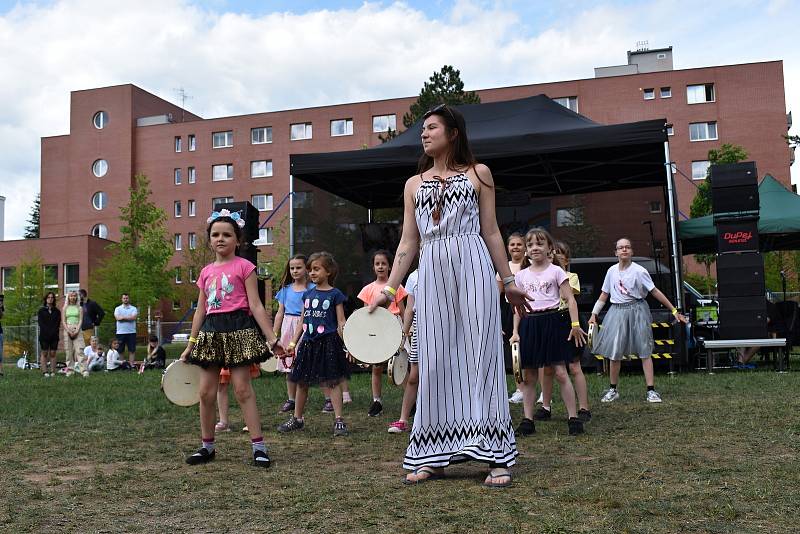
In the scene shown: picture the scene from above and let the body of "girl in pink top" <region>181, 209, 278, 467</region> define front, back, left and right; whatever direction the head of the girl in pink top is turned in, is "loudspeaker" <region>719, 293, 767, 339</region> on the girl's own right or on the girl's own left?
on the girl's own left

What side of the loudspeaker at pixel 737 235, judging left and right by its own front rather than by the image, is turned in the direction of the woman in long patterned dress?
front

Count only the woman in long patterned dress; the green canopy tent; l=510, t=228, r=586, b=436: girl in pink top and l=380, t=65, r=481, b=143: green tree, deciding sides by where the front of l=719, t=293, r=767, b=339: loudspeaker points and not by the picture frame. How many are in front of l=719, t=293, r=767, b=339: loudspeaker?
2

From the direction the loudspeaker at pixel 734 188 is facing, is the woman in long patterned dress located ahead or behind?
ahead

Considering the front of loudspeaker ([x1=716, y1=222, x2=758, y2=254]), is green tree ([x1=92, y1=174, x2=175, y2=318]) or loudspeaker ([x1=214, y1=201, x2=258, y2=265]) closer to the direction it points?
the loudspeaker

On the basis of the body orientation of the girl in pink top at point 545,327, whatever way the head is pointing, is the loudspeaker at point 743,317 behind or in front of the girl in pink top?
behind

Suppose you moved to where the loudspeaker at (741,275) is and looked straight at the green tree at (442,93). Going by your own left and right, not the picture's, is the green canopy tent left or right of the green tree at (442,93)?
right

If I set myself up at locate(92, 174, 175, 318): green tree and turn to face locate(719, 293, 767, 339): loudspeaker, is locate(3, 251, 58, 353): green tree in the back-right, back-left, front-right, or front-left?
back-right

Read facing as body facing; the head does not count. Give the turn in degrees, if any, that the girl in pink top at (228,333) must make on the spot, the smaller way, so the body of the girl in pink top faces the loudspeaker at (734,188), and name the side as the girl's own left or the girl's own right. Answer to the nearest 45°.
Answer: approximately 135° to the girl's own left

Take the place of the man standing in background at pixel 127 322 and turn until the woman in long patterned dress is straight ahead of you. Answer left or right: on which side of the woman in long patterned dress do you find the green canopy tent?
left
